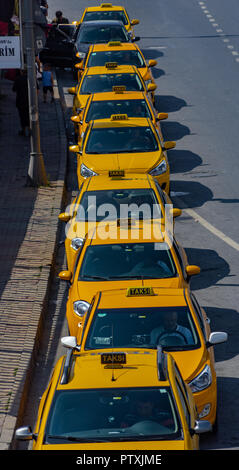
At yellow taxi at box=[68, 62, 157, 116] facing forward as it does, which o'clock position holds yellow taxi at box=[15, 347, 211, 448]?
yellow taxi at box=[15, 347, 211, 448] is roughly at 12 o'clock from yellow taxi at box=[68, 62, 157, 116].

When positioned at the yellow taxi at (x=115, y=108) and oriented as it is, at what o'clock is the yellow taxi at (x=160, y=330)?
the yellow taxi at (x=160, y=330) is roughly at 12 o'clock from the yellow taxi at (x=115, y=108).

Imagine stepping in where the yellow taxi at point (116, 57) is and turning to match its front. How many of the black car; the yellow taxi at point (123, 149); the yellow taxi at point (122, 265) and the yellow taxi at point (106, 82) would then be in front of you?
3

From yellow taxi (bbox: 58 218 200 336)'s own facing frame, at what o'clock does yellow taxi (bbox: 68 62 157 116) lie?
yellow taxi (bbox: 68 62 157 116) is roughly at 6 o'clock from yellow taxi (bbox: 58 218 200 336).

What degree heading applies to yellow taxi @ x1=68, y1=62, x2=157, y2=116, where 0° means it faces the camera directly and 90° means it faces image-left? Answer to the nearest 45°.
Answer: approximately 0°

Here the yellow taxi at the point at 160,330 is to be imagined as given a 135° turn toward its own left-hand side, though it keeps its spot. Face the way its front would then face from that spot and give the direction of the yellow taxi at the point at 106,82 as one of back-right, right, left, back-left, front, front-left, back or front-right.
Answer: front-left

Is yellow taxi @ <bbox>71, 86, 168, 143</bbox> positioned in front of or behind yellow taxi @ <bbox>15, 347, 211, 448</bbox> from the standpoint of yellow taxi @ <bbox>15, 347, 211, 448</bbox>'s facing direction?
behind
